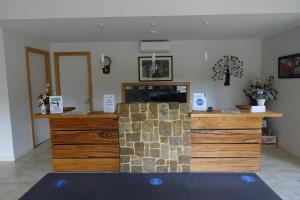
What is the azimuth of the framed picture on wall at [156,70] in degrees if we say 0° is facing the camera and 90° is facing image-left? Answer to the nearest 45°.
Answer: approximately 0°

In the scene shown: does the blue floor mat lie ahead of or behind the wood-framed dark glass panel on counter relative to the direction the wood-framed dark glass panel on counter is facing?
ahead

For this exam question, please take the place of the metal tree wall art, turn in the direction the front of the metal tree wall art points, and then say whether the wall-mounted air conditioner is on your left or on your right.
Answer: on your right

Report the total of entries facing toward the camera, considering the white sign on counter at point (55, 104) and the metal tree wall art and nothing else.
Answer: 2

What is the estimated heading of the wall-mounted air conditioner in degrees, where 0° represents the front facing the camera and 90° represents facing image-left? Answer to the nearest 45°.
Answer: approximately 0°

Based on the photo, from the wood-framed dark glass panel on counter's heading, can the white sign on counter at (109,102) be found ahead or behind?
ahead

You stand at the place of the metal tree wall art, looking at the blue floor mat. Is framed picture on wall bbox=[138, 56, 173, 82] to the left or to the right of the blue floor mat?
right
